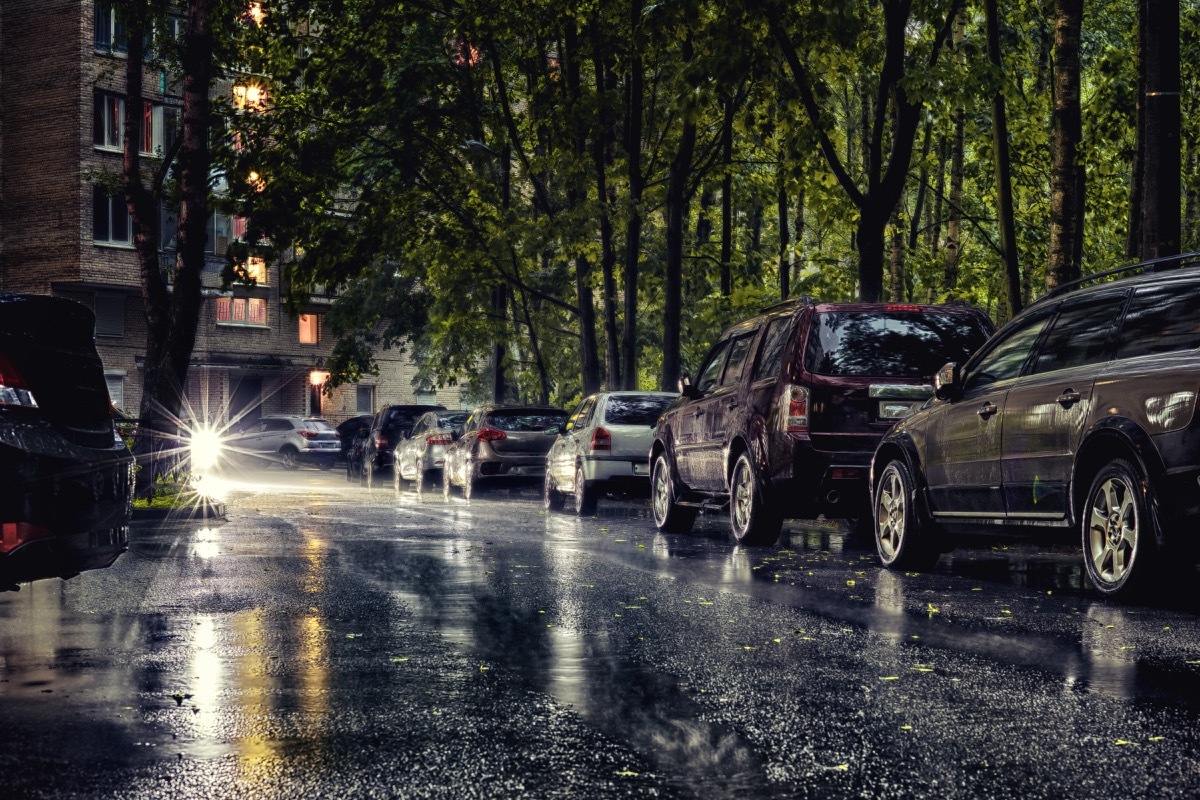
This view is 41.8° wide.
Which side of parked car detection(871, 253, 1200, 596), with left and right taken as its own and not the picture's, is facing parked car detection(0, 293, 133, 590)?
left

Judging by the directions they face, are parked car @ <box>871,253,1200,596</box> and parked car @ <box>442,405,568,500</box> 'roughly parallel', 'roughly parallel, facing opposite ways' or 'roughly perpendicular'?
roughly parallel

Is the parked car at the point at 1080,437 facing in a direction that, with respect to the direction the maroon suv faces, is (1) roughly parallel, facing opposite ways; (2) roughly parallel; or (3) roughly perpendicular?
roughly parallel

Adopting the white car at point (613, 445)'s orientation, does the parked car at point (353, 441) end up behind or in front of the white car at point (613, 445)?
in front

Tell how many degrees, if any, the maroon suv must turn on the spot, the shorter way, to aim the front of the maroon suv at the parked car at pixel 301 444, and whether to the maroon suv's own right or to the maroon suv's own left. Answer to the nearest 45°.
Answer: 0° — it already faces it

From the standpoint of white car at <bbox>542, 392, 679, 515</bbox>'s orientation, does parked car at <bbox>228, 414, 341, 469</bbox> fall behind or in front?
in front

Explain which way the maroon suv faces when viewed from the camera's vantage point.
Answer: facing away from the viewer and to the left of the viewer

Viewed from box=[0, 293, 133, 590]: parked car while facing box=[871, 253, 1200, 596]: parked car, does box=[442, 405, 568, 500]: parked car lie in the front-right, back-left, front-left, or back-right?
front-left

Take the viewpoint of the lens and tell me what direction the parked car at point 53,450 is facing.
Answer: facing away from the viewer and to the left of the viewer

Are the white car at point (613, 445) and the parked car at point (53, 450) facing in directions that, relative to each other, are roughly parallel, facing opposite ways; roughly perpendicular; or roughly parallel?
roughly parallel

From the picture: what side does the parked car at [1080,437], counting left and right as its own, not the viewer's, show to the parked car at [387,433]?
front

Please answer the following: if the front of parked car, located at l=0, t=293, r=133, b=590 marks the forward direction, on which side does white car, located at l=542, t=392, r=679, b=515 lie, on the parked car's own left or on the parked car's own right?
on the parked car's own right

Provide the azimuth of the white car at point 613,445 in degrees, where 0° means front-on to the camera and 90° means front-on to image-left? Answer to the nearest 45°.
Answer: approximately 135°

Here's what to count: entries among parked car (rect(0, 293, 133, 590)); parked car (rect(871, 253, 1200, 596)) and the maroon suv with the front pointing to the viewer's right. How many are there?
0
